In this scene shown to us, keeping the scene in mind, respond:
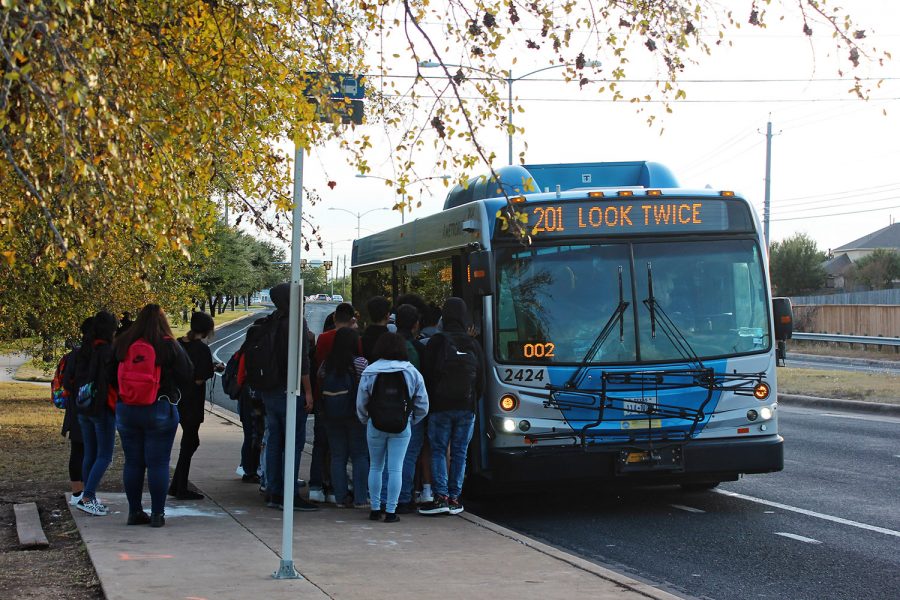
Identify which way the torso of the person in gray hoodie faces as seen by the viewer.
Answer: away from the camera

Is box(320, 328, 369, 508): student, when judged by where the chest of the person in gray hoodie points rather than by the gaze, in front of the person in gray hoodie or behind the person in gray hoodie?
in front

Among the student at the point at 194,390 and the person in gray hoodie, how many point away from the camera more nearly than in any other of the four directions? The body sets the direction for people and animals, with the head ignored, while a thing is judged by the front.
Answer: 1

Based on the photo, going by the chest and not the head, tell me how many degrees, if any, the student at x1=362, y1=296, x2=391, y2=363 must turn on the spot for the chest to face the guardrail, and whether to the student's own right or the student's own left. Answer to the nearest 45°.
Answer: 0° — they already face it

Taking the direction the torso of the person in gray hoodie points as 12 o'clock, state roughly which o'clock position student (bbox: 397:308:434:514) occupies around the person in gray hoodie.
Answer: The student is roughly at 1 o'clock from the person in gray hoodie.

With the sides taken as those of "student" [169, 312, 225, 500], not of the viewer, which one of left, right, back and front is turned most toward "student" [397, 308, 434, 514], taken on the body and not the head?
front

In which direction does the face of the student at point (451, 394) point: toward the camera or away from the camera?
away from the camera

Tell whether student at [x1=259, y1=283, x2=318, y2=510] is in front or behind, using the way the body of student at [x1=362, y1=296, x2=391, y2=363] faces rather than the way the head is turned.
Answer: behind

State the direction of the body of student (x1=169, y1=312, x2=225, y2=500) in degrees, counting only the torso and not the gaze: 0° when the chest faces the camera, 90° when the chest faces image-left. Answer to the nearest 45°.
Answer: approximately 270°

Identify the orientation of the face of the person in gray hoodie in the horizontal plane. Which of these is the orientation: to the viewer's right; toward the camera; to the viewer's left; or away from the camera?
away from the camera

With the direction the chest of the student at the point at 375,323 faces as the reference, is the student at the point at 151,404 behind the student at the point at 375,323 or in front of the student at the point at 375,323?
behind

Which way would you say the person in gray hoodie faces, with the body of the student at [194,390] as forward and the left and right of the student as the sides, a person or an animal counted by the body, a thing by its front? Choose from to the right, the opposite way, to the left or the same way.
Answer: to the left

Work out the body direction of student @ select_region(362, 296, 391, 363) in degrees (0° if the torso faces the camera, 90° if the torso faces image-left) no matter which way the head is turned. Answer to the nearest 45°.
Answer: approximately 225°

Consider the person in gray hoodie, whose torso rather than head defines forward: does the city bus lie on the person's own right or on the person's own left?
on the person's own right

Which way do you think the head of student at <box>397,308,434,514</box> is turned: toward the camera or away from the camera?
away from the camera
